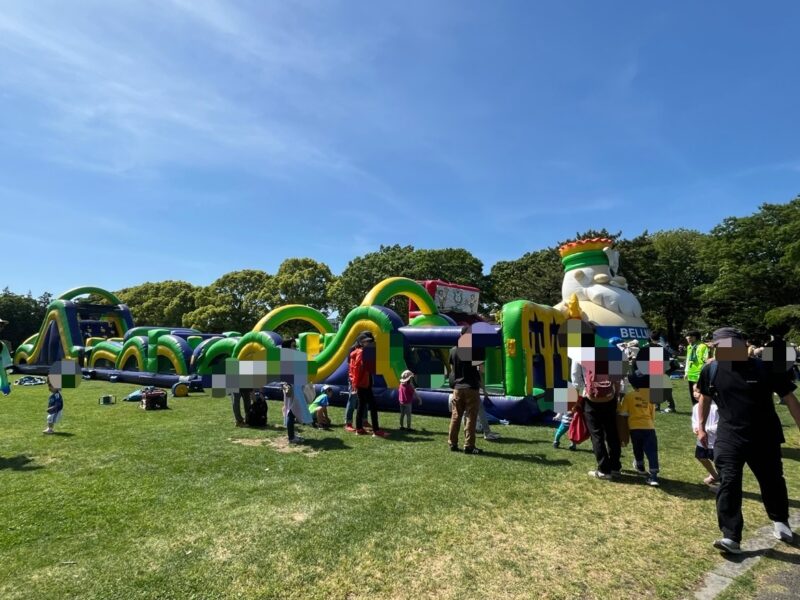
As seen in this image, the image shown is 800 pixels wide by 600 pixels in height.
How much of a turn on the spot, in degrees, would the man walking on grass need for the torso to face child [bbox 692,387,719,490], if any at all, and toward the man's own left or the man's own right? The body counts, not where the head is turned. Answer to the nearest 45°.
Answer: approximately 180°

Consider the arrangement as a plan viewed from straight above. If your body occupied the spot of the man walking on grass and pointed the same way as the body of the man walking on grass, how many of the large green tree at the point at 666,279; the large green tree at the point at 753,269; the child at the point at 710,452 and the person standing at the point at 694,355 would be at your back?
4

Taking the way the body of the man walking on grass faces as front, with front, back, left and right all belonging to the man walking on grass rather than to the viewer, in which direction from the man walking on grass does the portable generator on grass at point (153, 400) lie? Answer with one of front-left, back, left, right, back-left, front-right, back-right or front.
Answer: right

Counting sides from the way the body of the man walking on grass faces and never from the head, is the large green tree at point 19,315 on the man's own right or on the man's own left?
on the man's own right

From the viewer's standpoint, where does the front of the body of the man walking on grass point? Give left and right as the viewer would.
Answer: facing the viewer

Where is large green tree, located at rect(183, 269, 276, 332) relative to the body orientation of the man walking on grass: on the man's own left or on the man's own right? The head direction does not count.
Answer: on the man's own right

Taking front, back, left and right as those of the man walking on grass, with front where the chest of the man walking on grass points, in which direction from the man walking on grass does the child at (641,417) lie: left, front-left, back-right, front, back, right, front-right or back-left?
back-right

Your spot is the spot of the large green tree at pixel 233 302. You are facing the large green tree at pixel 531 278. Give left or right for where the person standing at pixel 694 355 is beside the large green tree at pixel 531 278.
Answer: right

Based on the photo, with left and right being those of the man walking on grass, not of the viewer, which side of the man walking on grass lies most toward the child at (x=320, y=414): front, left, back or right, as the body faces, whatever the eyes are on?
right

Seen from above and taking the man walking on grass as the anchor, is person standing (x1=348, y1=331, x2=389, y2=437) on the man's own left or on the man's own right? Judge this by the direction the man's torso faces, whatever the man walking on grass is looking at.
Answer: on the man's own right

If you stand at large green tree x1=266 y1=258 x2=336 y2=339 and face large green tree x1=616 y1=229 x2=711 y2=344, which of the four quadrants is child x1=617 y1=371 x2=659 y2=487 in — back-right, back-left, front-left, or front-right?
front-right

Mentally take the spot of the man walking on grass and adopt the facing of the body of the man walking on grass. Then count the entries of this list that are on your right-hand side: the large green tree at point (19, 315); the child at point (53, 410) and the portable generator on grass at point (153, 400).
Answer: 3

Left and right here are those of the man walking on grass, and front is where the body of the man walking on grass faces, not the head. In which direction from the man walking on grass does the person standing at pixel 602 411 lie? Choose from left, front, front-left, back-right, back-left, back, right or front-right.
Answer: back-right

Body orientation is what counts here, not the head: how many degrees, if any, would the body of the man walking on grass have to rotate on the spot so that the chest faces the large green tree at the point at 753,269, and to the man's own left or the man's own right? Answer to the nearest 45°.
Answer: approximately 180°

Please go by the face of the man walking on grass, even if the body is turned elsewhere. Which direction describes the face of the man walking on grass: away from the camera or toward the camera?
toward the camera
